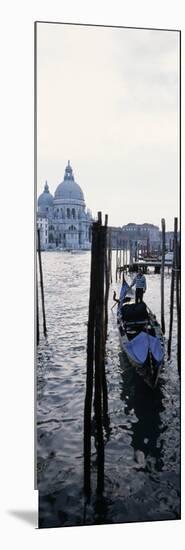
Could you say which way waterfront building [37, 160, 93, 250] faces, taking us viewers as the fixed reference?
facing the viewer and to the right of the viewer

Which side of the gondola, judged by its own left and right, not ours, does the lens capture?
front

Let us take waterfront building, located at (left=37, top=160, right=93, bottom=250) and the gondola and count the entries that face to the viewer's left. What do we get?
0
